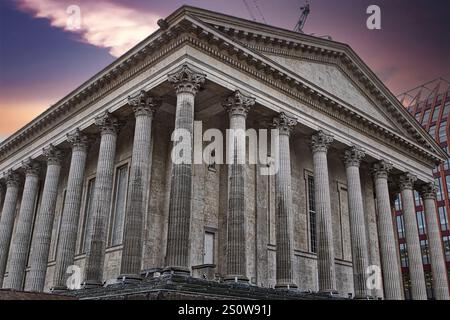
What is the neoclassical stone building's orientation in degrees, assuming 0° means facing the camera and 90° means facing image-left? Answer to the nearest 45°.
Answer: approximately 315°
